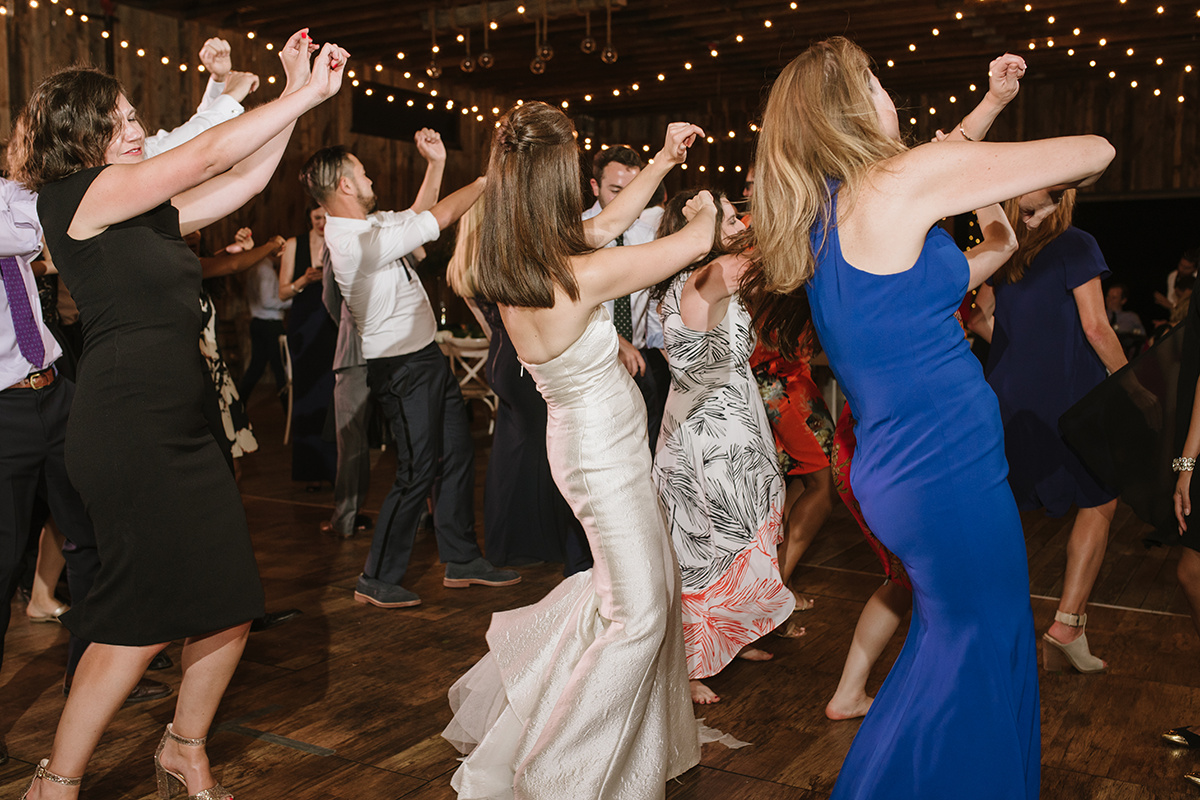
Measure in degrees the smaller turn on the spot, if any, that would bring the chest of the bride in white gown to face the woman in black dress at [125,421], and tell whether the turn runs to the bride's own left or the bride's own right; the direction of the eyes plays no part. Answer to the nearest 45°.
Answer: approximately 135° to the bride's own left

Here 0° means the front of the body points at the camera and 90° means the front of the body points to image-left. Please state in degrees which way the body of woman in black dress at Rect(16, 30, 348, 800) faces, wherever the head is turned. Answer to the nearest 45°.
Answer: approximately 270°

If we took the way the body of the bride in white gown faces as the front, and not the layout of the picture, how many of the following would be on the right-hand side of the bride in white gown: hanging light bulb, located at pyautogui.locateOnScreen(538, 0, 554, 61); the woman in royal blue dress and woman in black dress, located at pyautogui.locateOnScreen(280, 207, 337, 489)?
1

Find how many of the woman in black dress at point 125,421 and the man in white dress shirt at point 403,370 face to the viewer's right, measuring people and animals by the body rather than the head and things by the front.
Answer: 2

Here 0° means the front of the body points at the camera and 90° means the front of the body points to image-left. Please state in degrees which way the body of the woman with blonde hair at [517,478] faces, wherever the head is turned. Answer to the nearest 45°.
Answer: approximately 225°

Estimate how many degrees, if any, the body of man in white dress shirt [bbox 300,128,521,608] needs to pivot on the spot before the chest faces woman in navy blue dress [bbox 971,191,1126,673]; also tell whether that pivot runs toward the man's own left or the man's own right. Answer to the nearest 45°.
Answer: approximately 45° to the man's own right

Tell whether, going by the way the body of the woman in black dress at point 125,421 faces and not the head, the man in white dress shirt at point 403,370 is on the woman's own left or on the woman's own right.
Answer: on the woman's own left

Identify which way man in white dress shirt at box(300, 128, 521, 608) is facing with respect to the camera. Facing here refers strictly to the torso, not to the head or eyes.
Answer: to the viewer's right

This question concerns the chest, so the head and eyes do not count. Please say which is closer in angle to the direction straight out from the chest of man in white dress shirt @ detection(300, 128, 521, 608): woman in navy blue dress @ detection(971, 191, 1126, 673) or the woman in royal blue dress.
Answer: the woman in navy blue dress
